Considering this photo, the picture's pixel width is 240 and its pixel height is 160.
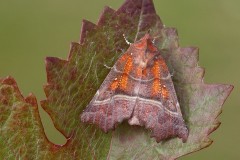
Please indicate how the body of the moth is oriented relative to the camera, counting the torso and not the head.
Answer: away from the camera
